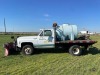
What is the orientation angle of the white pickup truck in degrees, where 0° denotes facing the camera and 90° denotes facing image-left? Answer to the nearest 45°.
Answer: approximately 90°
